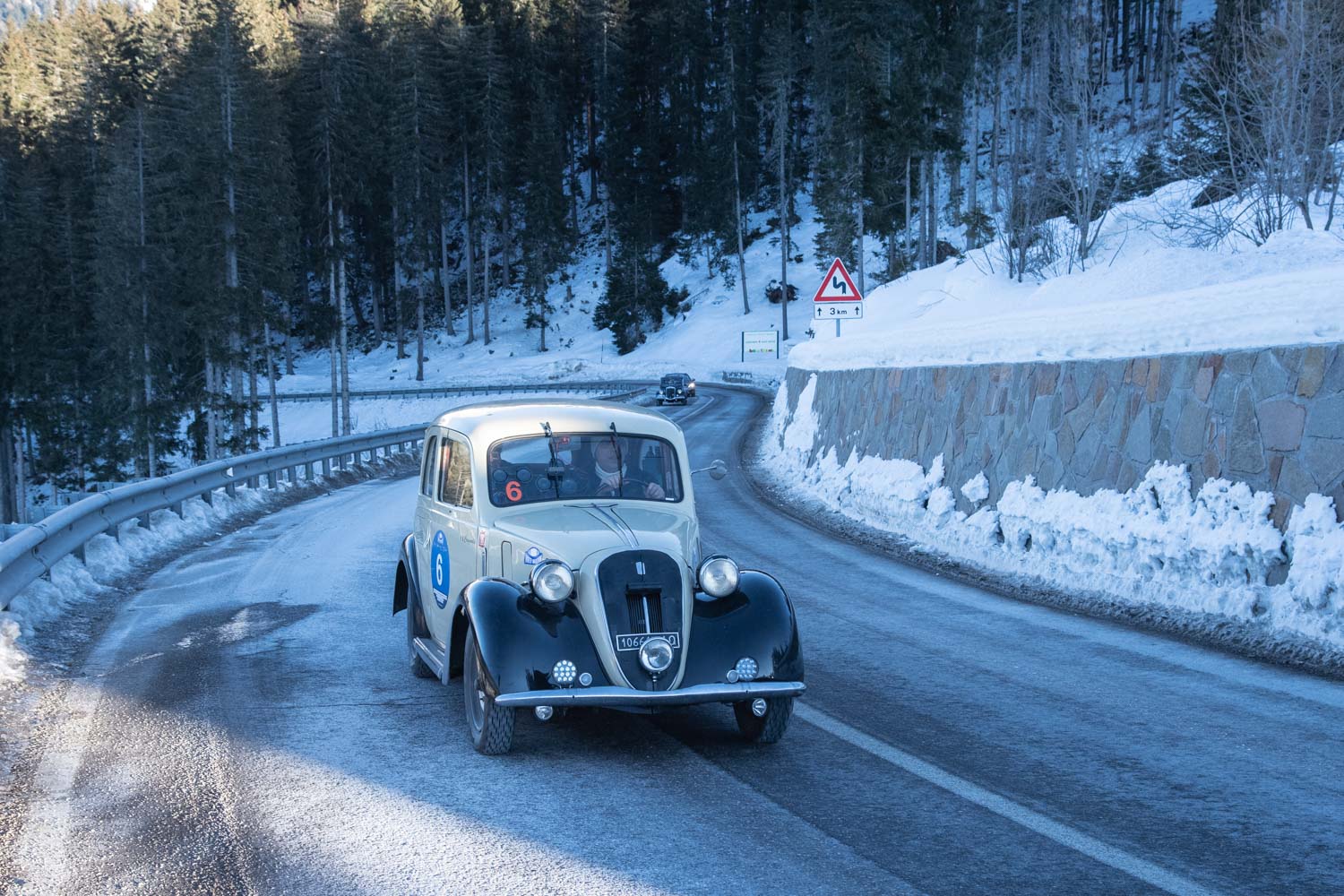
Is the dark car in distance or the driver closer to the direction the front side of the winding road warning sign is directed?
the driver

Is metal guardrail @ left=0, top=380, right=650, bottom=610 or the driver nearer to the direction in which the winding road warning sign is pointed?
the driver

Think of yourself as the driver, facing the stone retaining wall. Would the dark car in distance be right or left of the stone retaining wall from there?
left

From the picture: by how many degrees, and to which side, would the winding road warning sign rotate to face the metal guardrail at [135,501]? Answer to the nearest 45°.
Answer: approximately 45° to its right

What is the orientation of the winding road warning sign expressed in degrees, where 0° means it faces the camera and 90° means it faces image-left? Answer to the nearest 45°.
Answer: approximately 0°

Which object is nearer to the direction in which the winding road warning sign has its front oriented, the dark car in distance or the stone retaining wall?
the stone retaining wall

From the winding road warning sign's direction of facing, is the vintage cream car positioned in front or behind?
in front

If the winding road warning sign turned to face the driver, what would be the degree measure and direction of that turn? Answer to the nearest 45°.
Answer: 0° — it already faces them
